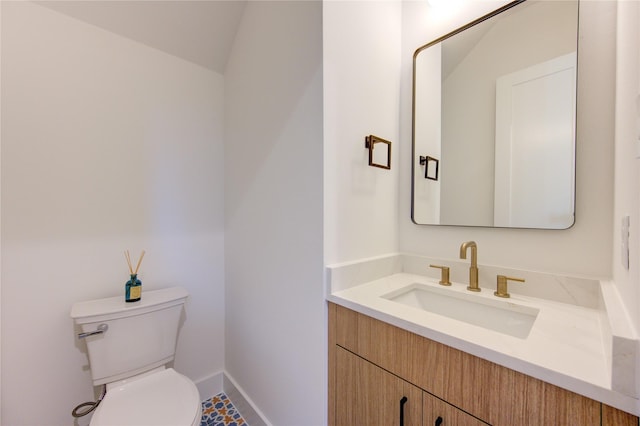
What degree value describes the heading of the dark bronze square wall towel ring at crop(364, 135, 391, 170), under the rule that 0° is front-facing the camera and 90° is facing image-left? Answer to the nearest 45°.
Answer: approximately 315°

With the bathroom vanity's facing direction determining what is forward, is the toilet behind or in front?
in front

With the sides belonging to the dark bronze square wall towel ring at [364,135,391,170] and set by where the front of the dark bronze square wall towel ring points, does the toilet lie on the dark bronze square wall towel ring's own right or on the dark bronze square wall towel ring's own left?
on the dark bronze square wall towel ring's own right

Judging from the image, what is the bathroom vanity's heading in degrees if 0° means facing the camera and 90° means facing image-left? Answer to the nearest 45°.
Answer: approximately 45°

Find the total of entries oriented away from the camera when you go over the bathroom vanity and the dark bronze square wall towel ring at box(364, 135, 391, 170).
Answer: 0
